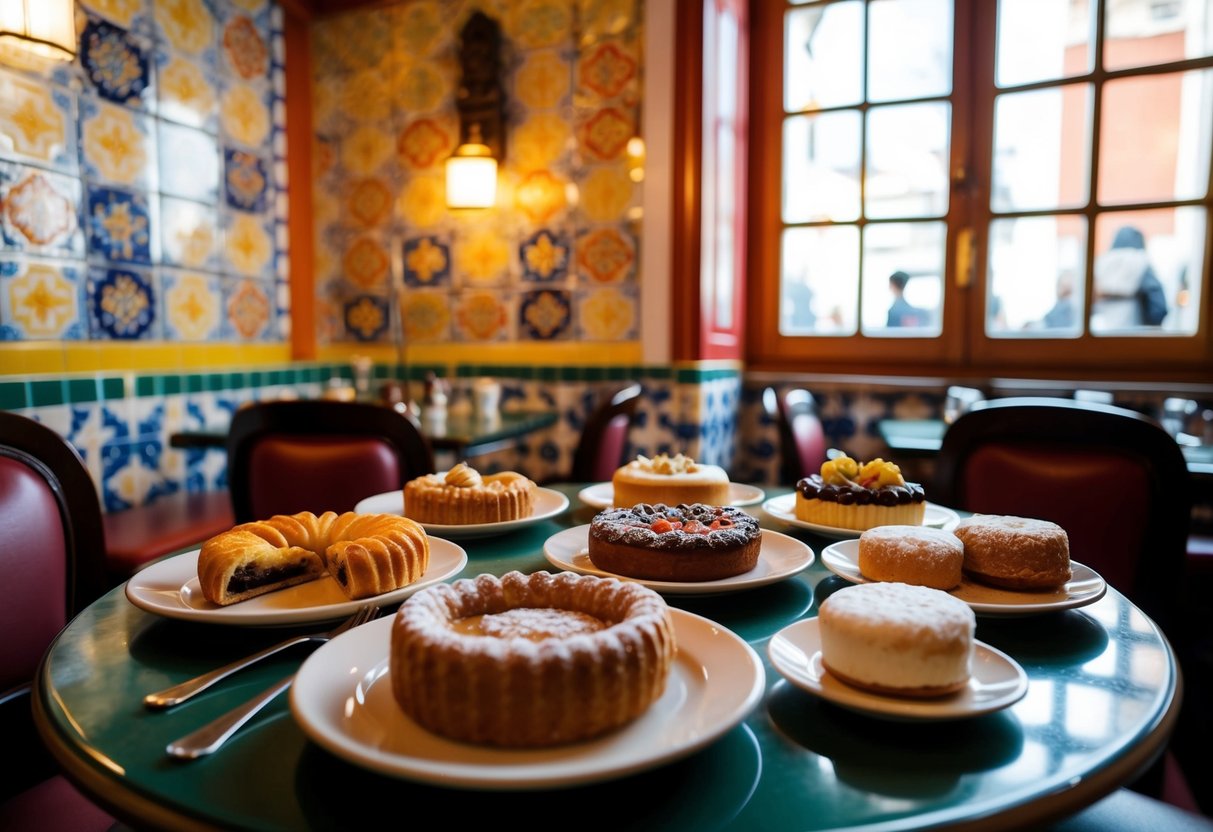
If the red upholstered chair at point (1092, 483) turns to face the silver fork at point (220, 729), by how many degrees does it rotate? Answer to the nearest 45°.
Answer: approximately 45° to its right

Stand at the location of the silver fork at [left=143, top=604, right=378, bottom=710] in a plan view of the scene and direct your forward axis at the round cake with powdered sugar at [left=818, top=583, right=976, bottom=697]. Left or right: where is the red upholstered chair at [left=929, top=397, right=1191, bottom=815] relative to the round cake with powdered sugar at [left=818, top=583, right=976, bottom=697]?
left

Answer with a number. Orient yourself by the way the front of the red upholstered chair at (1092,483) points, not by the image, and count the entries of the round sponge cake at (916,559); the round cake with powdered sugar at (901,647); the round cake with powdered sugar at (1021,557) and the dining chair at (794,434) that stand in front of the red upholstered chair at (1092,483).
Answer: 3

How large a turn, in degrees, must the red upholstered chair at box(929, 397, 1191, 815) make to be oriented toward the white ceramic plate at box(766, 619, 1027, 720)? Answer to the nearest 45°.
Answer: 0° — it already faces it

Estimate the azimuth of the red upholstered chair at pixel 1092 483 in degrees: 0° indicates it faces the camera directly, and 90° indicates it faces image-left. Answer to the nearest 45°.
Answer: approximately 0°

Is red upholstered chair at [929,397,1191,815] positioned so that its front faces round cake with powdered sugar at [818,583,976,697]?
yes

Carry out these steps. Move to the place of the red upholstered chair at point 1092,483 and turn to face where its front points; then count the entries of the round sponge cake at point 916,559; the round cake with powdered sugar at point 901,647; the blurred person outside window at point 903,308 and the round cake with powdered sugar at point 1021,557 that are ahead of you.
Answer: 3

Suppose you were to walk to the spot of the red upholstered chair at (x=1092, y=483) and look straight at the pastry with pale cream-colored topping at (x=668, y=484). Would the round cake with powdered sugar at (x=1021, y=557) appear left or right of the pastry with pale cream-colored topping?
left

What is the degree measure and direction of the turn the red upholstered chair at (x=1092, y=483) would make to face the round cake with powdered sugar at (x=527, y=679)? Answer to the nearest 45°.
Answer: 0° — it already faces it

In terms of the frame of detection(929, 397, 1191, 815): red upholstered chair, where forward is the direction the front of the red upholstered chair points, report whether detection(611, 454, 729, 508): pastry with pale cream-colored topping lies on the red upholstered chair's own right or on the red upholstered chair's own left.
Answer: on the red upholstered chair's own right

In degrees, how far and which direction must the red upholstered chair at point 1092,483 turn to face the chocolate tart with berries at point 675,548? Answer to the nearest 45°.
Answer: approximately 45° to its right
